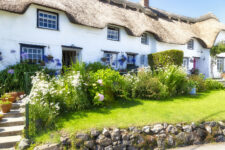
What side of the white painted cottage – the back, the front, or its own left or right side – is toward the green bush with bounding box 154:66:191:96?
front

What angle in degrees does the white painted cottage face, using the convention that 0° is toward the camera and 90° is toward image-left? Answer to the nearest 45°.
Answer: approximately 315°

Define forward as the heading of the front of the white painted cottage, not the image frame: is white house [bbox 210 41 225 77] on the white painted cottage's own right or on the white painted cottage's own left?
on the white painted cottage's own left
